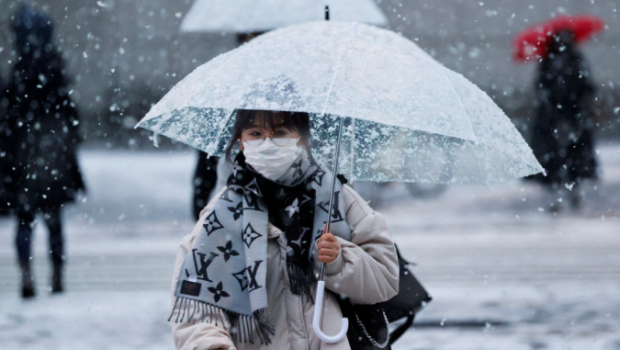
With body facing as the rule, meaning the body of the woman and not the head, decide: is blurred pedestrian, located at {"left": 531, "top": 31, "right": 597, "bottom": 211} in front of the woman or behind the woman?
behind

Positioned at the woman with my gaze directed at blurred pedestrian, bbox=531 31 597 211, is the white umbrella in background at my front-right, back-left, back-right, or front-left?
front-left

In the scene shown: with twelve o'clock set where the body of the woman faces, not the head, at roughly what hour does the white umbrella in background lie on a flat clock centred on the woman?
The white umbrella in background is roughly at 6 o'clock from the woman.

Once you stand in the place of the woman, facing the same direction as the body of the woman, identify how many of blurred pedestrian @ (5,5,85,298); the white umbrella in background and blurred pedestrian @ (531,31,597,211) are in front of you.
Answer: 0

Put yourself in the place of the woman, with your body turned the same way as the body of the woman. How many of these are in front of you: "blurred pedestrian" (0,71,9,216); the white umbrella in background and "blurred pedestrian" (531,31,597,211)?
0

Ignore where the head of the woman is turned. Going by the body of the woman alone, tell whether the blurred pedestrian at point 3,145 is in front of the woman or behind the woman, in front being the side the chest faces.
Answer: behind

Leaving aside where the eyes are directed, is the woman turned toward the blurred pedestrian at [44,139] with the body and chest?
no

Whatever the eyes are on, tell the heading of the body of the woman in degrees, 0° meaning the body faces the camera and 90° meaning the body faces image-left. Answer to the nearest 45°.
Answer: approximately 0°

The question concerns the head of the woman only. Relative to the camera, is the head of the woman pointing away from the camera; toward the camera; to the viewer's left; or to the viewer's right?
toward the camera
